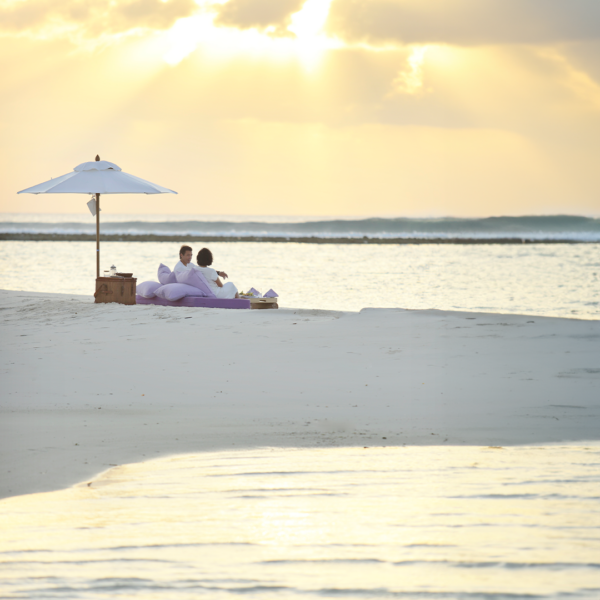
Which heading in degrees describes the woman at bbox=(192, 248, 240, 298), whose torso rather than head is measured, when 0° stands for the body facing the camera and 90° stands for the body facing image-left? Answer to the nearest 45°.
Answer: approximately 225°

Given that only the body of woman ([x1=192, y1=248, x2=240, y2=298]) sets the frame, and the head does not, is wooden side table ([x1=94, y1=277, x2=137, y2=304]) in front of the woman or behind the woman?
behind

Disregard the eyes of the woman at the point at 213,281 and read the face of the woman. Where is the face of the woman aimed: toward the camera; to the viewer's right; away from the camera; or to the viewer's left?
away from the camera

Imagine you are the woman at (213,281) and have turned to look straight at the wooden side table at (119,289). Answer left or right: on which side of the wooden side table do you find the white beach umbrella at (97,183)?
right

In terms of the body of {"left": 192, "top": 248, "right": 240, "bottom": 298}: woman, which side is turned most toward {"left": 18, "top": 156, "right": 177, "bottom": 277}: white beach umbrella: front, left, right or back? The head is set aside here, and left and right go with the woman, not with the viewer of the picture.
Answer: left

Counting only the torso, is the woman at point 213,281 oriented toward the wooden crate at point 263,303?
no
